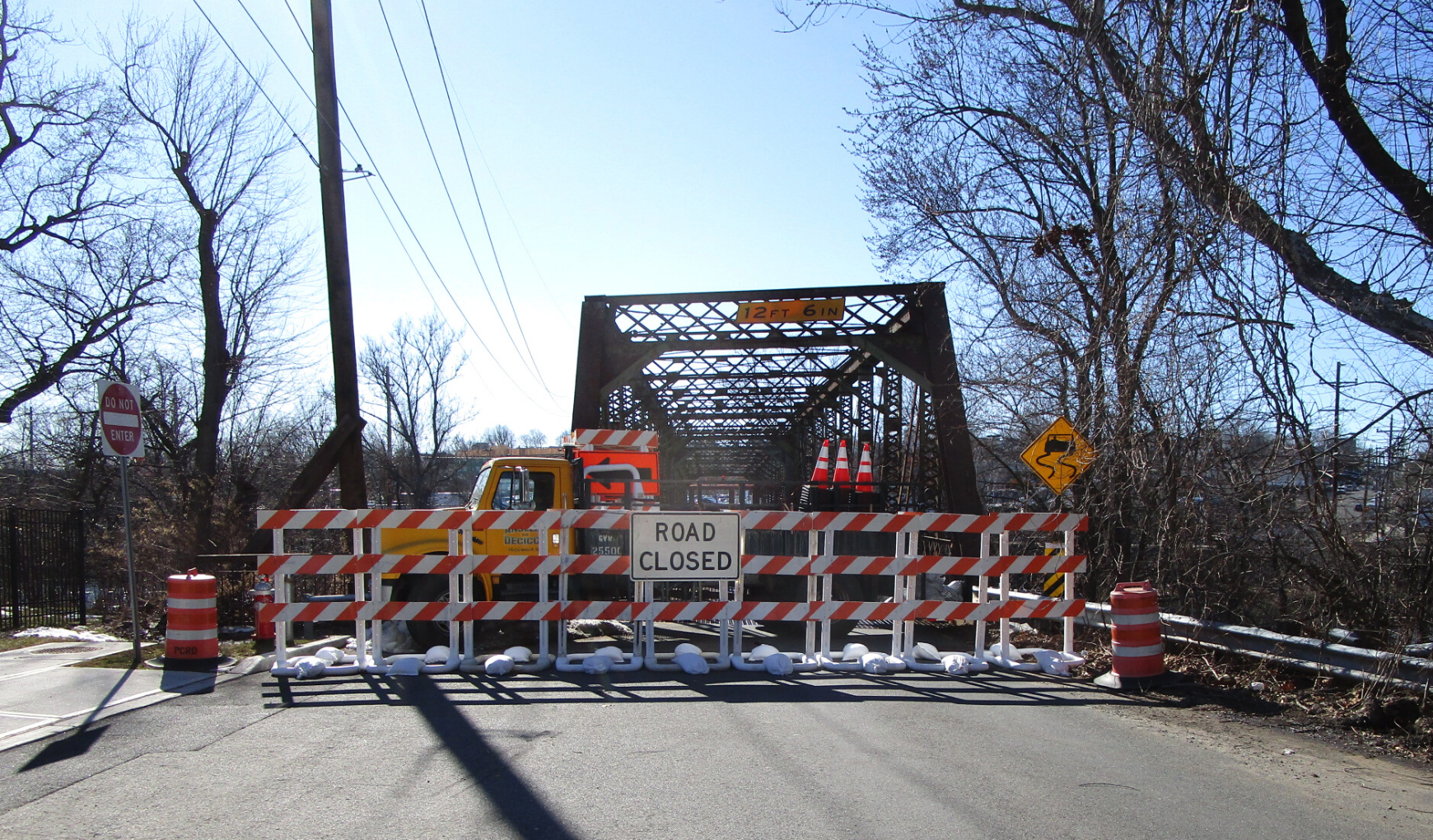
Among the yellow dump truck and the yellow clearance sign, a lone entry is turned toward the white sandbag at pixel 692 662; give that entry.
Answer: the yellow clearance sign

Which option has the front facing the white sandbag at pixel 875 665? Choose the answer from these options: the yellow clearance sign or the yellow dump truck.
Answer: the yellow clearance sign

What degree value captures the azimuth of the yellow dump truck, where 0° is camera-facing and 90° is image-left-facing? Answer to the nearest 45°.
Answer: approximately 90°

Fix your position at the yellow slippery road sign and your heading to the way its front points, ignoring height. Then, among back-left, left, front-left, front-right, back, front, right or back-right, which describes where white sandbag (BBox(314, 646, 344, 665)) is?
front-right

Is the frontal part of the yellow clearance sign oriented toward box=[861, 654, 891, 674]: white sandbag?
yes

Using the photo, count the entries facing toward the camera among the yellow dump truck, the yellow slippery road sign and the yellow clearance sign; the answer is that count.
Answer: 2

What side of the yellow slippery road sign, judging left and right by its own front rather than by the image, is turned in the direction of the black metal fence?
right

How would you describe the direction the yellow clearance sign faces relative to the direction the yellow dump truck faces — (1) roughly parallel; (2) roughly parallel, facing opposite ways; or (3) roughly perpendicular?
roughly perpendicular
